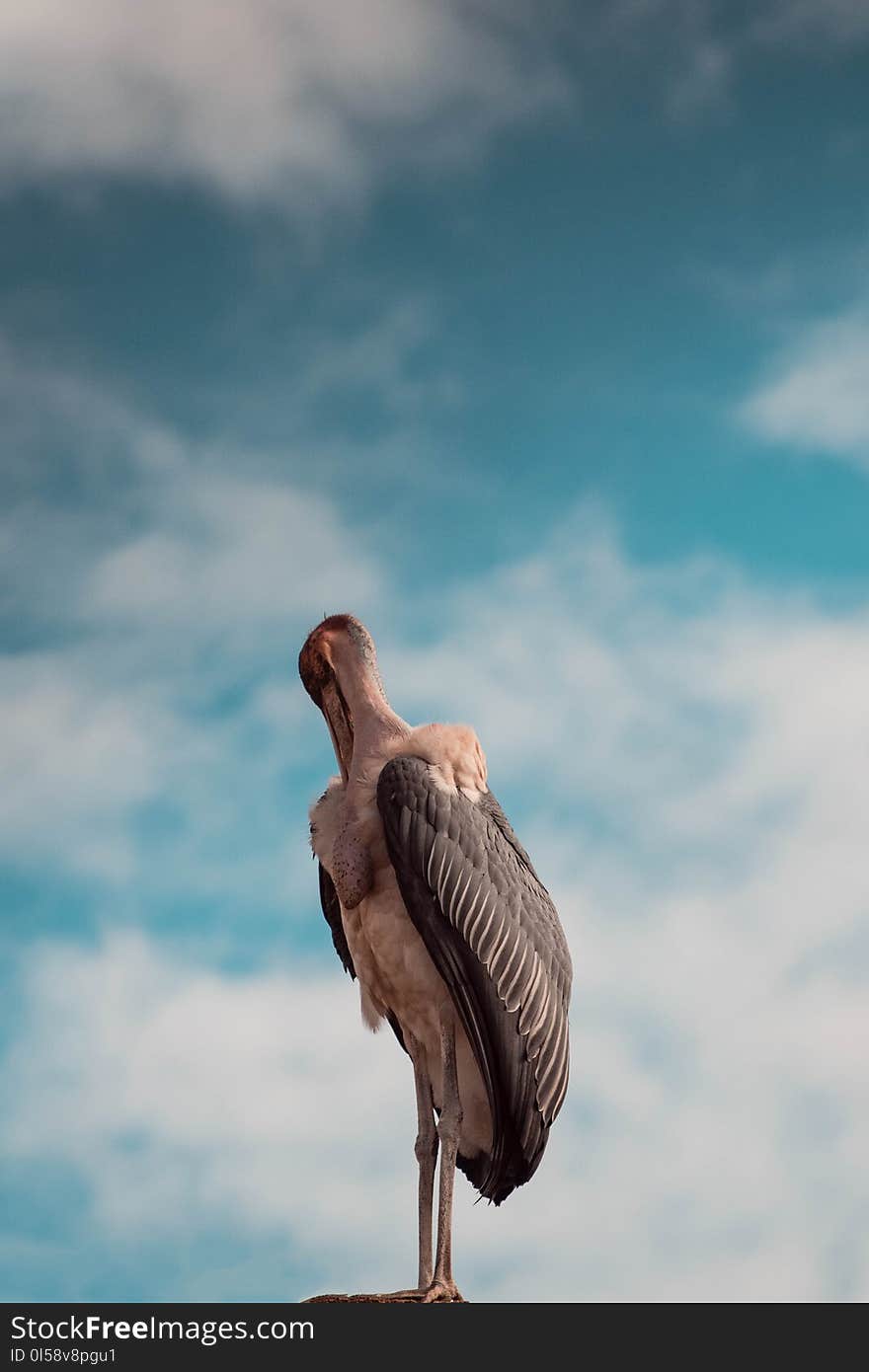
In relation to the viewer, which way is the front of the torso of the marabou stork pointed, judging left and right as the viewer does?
facing the viewer and to the left of the viewer
